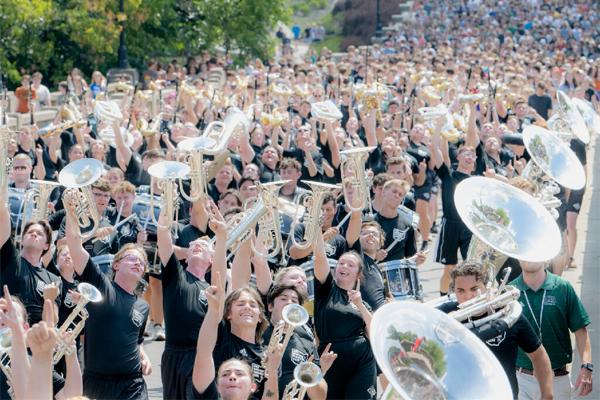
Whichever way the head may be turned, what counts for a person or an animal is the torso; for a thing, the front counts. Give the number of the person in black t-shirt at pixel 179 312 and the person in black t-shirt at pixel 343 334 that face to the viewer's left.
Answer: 0

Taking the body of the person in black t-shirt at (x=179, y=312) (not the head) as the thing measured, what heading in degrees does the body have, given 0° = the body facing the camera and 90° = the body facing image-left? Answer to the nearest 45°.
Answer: approximately 315°

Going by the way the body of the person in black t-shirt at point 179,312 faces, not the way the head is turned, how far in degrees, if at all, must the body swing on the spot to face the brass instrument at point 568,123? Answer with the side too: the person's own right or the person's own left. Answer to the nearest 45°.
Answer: approximately 90° to the person's own left

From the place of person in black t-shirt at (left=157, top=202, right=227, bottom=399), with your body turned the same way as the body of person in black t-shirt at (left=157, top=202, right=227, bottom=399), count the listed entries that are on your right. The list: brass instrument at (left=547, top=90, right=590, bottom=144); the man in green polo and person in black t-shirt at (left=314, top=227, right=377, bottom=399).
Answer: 0

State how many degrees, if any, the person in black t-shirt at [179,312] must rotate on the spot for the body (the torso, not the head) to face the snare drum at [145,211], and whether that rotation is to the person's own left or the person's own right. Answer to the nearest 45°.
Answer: approximately 135° to the person's own left

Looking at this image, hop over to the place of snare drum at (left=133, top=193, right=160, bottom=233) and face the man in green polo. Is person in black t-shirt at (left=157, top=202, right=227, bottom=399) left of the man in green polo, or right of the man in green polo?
right

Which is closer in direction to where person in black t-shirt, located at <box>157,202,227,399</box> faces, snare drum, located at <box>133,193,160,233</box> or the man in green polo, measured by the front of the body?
the man in green polo

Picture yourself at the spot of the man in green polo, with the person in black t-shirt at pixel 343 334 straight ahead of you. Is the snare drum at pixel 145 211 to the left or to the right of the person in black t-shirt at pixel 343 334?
right

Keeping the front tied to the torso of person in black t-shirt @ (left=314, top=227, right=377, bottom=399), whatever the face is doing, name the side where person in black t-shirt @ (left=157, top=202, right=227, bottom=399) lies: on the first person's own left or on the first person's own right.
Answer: on the first person's own right

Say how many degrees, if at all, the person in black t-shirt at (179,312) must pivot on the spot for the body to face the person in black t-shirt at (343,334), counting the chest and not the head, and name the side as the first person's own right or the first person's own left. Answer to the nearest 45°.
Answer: approximately 45° to the first person's own left

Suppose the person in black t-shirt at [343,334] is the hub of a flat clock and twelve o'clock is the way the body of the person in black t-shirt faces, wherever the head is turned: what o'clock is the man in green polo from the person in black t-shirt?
The man in green polo is roughly at 9 o'clock from the person in black t-shirt.

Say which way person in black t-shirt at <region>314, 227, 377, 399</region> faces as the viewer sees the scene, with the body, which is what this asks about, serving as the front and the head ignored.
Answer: toward the camera

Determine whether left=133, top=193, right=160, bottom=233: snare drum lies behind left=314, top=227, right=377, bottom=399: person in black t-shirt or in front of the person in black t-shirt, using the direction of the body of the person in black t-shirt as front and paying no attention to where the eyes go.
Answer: behind
